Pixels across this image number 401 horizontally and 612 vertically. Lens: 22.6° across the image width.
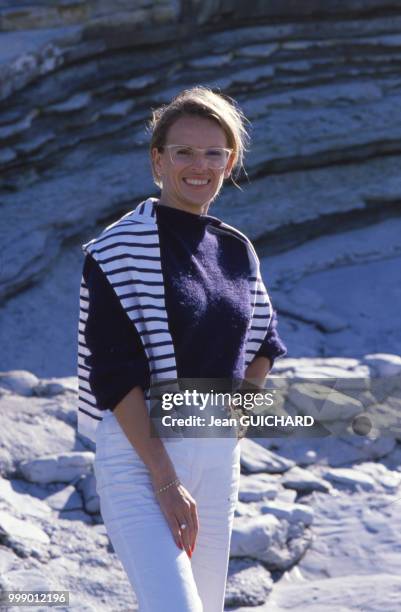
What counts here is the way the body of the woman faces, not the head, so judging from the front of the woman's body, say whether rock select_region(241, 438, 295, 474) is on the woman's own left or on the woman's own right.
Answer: on the woman's own left

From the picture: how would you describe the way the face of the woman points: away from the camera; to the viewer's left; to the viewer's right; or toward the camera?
toward the camera

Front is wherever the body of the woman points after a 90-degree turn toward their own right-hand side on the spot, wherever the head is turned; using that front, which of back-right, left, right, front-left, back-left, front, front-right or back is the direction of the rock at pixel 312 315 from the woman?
back-right

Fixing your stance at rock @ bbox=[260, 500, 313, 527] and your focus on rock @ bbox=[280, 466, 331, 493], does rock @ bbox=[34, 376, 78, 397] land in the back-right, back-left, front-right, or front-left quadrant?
front-left

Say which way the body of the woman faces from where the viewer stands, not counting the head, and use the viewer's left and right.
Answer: facing the viewer and to the right of the viewer

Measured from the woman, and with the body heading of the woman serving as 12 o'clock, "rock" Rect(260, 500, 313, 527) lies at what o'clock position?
The rock is roughly at 8 o'clock from the woman.

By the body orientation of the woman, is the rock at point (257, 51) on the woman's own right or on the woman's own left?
on the woman's own left

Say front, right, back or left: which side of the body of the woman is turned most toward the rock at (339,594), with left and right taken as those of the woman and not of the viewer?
left

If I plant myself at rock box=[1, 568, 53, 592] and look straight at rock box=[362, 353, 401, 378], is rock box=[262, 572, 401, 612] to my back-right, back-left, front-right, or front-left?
front-right

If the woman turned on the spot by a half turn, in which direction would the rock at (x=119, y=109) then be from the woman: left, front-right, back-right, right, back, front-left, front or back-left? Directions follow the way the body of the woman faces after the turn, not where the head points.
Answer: front-right

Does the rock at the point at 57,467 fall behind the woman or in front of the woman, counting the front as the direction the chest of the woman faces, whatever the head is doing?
behind

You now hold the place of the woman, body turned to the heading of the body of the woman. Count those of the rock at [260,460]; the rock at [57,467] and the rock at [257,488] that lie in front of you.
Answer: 0

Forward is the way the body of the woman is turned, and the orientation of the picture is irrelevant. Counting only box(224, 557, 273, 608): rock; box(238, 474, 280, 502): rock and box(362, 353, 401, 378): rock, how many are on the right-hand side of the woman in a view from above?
0

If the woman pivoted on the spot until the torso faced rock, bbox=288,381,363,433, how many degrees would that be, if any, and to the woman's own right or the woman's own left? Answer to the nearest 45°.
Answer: approximately 135° to the woman's own left

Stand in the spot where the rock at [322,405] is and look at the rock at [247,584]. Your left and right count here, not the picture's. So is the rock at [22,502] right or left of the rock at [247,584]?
right

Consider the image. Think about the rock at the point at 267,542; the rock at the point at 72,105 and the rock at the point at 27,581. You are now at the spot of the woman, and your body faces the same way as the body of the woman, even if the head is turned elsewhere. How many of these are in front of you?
0

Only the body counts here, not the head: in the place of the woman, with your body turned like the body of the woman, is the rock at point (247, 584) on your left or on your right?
on your left

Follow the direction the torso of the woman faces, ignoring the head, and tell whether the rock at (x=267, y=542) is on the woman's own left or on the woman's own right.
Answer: on the woman's own left

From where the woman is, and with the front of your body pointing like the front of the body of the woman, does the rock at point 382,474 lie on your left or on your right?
on your left
